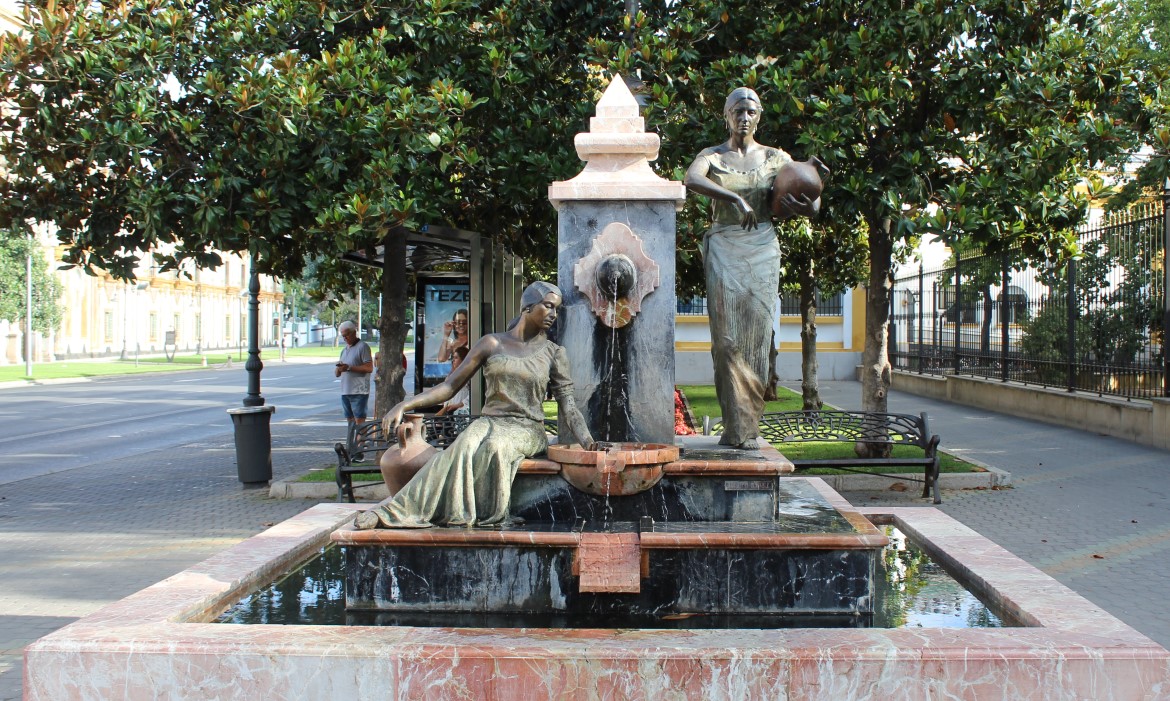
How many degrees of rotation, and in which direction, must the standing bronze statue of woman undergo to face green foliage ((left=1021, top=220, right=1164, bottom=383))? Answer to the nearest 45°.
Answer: approximately 135° to its left

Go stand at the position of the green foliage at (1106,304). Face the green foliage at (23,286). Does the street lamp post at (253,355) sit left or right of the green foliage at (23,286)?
left

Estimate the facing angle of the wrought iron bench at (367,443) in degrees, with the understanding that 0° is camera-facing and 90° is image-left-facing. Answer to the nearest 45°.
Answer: approximately 0°

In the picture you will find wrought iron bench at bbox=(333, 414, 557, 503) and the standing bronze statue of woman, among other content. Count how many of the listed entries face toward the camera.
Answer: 2

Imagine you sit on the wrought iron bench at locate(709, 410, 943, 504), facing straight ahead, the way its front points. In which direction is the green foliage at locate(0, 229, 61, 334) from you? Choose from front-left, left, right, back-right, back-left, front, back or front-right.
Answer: back-right

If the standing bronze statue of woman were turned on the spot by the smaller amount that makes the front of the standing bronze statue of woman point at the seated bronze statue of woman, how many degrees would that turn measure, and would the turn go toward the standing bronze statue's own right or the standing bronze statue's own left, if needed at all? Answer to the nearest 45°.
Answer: approximately 45° to the standing bronze statue's own right

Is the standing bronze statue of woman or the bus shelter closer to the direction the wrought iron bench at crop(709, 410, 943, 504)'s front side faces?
the standing bronze statue of woman

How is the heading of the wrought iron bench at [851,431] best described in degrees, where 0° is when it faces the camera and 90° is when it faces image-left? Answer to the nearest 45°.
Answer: approximately 0°

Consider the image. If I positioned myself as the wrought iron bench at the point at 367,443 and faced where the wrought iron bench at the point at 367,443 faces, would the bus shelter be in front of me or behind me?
behind

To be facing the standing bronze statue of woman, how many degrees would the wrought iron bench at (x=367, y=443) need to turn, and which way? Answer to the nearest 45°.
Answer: approximately 45° to its left

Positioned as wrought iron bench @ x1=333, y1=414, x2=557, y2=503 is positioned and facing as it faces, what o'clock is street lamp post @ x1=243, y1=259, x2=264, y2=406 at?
The street lamp post is roughly at 5 o'clock from the wrought iron bench.

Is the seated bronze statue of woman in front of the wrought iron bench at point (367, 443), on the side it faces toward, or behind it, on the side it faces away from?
in front

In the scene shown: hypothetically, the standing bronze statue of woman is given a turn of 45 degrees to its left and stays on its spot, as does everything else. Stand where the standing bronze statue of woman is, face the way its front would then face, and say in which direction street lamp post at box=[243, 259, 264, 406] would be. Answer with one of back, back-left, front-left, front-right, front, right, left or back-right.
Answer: back
